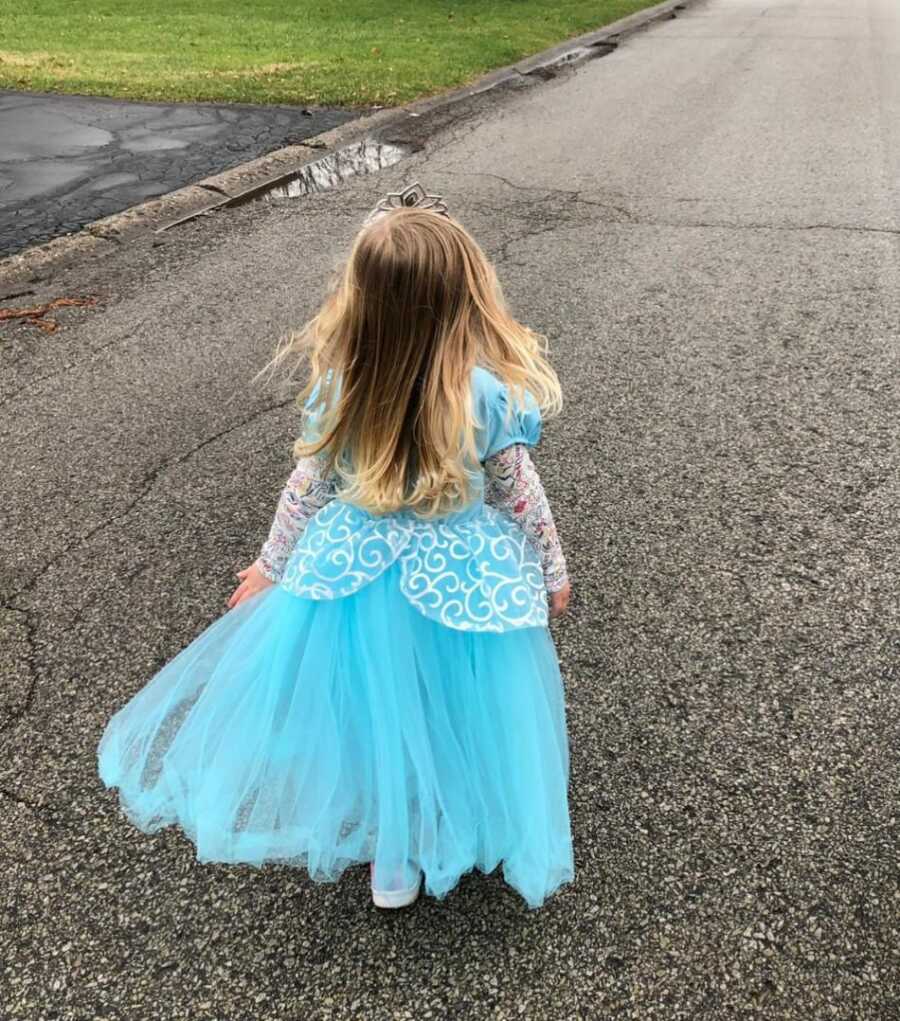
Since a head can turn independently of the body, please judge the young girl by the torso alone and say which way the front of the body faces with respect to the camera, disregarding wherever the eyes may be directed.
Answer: away from the camera

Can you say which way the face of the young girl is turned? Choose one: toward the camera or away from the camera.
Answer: away from the camera
